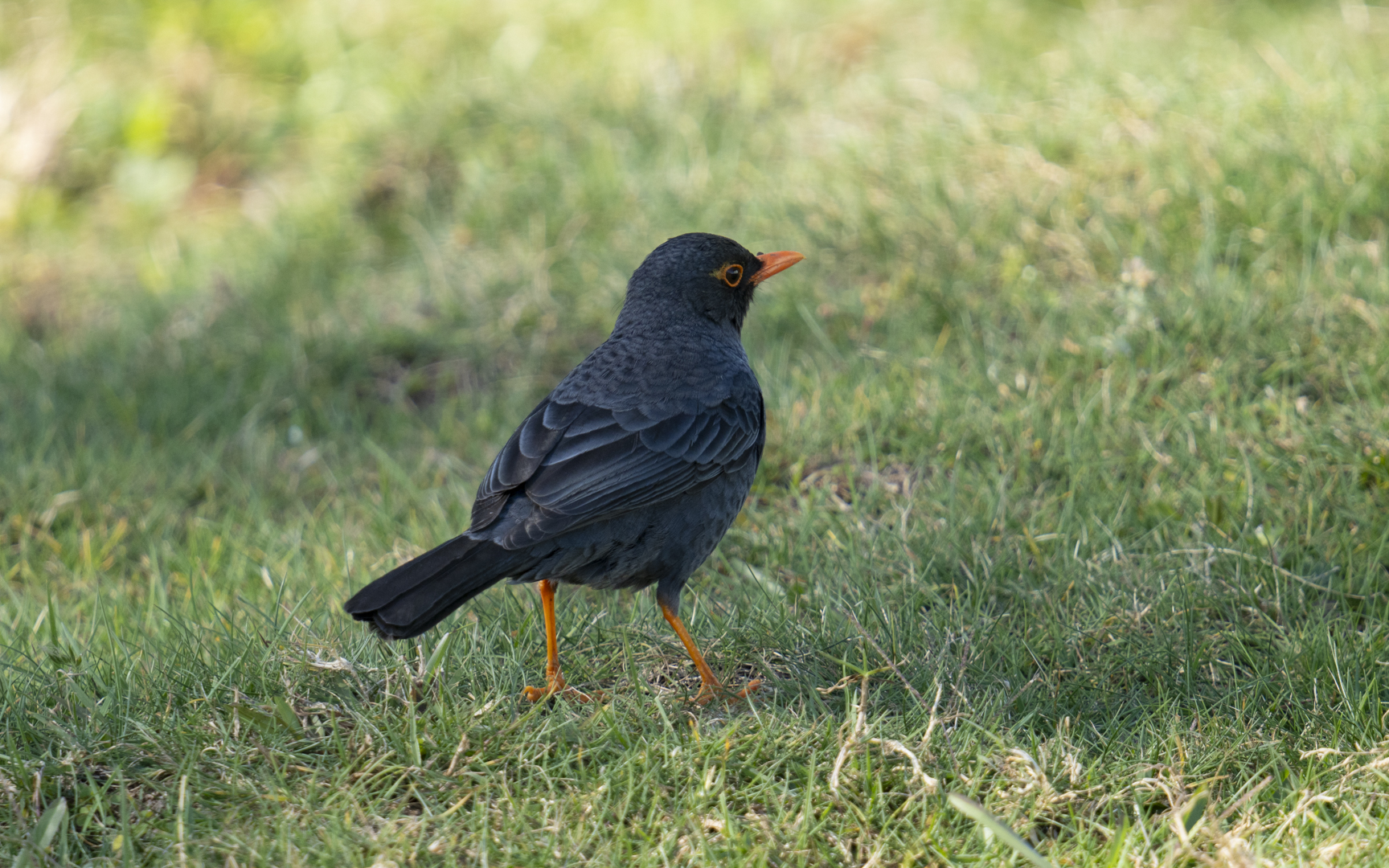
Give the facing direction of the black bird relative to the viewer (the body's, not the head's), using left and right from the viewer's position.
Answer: facing away from the viewer and to the right of the viewer
